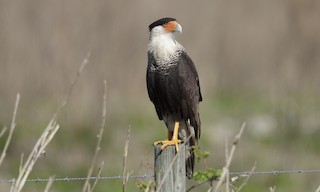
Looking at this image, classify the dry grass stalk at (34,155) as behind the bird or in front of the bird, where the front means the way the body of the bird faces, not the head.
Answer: in front

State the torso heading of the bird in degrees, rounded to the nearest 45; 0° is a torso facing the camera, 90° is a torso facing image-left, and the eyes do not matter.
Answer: approximately 45°
